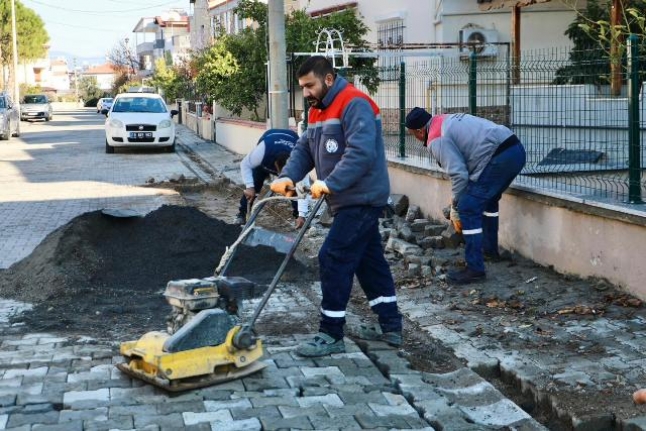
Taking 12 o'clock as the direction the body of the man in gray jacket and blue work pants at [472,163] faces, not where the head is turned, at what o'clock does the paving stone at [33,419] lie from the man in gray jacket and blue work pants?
The paving stone is roughly at 10 o'clock from the man in gray jacket and blue work pants.

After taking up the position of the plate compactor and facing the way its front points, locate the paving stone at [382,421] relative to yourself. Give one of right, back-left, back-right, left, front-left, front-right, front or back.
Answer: left

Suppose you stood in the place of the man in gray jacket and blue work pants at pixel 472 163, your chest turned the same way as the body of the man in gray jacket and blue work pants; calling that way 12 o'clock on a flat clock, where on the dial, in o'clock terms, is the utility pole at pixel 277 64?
The utility pole is roughly at 2 o'clock from the man in gray jacket and blue work pants.

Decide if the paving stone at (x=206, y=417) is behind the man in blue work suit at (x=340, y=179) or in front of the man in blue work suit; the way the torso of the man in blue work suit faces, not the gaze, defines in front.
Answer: in front

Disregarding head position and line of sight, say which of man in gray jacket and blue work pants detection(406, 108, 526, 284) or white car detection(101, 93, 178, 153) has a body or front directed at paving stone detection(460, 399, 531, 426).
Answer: the white car

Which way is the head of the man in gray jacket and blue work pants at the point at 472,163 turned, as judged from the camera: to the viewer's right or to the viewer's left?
to the viewer's left

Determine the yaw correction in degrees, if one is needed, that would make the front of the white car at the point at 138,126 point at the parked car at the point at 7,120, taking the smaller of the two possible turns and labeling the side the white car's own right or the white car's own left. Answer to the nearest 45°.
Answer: approximately 135° to the white car's own right
